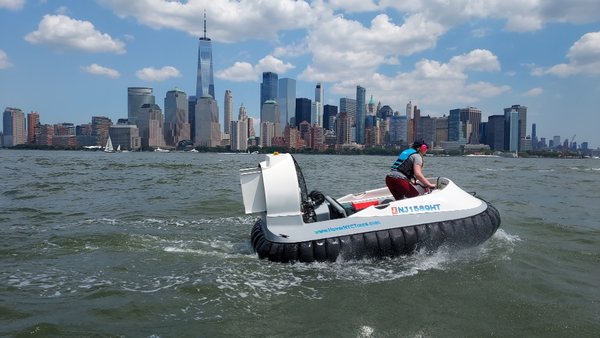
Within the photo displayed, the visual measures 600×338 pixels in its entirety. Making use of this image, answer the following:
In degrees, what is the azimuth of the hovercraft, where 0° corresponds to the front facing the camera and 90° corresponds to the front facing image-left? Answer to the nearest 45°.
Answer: approximately 270°
